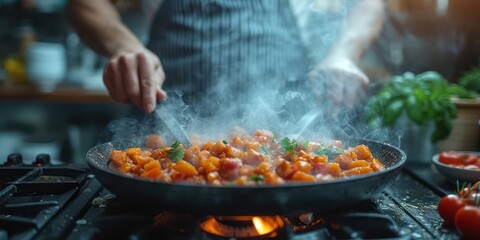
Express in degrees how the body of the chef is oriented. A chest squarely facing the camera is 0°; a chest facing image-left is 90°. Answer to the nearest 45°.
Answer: approximately 0°

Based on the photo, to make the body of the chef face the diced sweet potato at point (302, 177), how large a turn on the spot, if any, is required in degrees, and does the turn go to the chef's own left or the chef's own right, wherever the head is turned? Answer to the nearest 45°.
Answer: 0° — they already face it

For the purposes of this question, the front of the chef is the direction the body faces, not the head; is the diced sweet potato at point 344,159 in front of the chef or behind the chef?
in front

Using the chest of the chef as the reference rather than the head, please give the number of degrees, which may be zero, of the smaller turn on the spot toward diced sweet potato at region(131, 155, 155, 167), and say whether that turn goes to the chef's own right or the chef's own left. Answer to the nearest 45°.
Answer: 0° — they already face it

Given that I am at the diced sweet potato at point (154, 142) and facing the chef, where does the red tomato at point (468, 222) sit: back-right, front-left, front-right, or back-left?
back-right

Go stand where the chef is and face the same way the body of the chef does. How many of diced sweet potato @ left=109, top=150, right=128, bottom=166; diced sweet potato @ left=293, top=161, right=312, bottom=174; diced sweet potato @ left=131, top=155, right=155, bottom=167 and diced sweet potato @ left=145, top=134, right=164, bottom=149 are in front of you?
4

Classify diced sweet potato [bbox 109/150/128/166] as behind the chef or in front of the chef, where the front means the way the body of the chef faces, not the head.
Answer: in front

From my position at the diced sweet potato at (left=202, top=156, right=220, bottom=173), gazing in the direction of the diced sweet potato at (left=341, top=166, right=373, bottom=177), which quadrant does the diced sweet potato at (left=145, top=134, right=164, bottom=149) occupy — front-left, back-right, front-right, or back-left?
back-left

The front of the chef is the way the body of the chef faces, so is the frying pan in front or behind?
in front

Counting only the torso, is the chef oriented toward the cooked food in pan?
yes

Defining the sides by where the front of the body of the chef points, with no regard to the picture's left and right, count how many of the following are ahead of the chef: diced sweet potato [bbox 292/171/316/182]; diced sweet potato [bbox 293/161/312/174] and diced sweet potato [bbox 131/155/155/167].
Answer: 3
